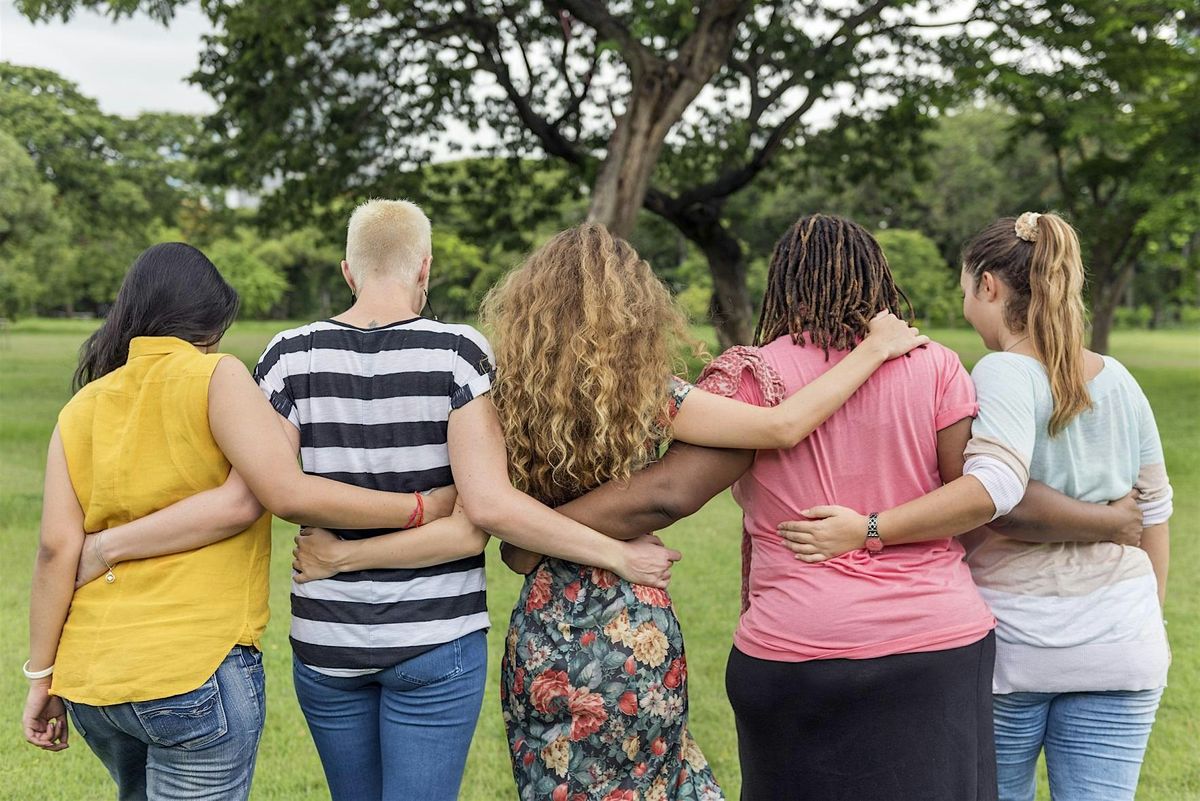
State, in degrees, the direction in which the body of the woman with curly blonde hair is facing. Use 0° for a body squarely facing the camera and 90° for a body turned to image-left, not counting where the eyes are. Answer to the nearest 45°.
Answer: approximately 180°

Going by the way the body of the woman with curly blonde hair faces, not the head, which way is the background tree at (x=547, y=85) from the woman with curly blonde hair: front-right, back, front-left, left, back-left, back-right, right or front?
front

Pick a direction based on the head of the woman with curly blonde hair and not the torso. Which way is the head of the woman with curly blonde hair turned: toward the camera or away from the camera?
away from the camera

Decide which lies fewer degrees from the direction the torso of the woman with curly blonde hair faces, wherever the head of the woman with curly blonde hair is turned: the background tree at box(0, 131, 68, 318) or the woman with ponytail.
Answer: the background tree

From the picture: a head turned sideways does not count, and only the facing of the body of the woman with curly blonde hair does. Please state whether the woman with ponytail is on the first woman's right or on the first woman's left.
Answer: on the first woman's right

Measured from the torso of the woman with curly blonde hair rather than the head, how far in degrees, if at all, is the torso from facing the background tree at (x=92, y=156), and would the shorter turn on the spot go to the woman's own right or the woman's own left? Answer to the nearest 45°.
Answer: approximately 45° to the woman's own left

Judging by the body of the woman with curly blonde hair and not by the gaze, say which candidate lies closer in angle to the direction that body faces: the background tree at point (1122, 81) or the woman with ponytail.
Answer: the background tree

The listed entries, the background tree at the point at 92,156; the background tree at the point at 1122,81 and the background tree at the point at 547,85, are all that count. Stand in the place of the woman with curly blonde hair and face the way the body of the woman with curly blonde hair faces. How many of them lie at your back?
0

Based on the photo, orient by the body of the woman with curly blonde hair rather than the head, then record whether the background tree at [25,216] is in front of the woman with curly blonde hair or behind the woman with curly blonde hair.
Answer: in front

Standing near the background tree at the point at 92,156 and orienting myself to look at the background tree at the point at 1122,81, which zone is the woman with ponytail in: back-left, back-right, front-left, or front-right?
front-right
